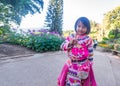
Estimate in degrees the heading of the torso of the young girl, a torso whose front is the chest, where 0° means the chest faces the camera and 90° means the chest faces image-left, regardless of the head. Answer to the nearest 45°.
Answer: approximately 0°

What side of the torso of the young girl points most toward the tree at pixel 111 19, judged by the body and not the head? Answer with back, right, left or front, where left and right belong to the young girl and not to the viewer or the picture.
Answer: back

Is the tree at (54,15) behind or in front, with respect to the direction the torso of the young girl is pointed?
behind

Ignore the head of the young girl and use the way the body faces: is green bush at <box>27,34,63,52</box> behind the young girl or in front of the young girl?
behind
